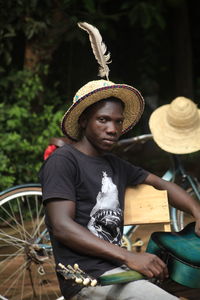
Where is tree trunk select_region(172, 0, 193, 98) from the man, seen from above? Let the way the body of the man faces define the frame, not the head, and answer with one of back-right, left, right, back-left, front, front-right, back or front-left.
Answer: back-left

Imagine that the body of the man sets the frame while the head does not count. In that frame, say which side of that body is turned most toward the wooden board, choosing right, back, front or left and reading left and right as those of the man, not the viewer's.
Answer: left

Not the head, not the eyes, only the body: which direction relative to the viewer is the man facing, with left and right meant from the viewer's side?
facing the viewer and to the right of the viewer
